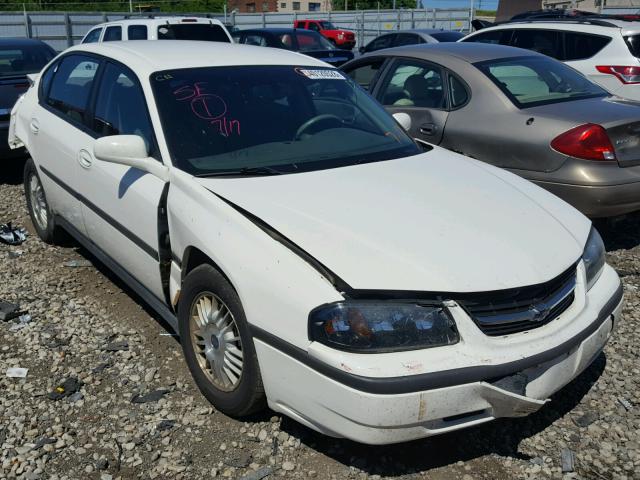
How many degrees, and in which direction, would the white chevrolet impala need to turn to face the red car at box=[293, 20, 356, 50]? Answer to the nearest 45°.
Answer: approximately 135° to its left

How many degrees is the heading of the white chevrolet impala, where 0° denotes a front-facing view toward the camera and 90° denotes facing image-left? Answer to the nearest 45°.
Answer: approximately 315°

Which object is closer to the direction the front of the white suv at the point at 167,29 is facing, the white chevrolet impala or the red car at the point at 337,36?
the red car

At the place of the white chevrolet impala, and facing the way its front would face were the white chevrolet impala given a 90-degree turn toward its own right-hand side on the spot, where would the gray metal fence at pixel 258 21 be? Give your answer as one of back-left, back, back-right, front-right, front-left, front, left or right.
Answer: back-right

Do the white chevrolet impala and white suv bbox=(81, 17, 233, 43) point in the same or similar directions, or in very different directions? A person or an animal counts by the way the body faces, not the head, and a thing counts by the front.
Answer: very different directions

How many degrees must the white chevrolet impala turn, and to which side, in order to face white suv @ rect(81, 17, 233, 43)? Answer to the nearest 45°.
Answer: approximately 135° to its left

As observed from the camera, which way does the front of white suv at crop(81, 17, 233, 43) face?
facing away from the viewer and to the left of the viewer
